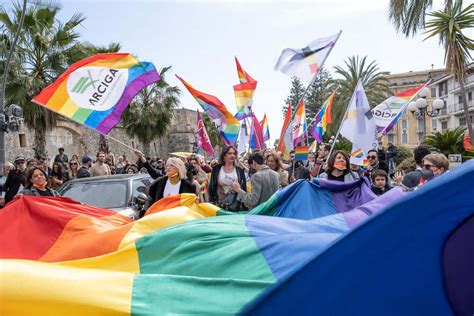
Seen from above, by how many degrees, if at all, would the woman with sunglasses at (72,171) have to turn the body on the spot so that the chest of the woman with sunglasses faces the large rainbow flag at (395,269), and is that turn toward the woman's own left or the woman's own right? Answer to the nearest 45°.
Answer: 0° — they already face it

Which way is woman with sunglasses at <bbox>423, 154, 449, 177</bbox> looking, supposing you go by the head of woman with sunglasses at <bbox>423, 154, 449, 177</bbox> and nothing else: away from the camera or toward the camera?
toward the camera

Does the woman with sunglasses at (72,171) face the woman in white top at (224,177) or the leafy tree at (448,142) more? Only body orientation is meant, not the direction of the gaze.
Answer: the woman in white top

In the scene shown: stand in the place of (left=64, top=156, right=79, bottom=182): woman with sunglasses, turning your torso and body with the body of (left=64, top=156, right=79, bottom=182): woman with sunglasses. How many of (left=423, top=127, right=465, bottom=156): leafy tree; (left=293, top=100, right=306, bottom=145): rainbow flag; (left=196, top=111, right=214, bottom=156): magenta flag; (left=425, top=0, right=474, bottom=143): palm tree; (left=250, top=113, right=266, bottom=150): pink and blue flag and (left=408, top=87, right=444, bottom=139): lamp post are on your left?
6

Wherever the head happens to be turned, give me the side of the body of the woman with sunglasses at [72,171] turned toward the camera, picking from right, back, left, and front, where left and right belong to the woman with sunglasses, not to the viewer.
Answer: front

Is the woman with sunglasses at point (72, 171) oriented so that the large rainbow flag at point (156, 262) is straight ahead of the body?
yes

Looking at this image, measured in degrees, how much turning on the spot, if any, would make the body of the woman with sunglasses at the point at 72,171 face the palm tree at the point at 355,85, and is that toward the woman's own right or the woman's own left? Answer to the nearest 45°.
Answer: approximately 135° to the woman's own left

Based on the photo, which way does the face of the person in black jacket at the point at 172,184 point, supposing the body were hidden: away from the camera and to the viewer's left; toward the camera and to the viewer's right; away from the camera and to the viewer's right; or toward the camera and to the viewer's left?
toward the camera and to the viewer's left

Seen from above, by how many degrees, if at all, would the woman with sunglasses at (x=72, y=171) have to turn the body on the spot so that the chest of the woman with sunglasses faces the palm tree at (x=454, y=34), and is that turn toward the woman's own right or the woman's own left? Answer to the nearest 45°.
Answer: approximately 90° to the woman's own left

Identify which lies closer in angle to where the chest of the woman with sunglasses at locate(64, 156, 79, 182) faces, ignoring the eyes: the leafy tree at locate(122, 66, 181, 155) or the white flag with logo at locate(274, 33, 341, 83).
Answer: the white flag with logo

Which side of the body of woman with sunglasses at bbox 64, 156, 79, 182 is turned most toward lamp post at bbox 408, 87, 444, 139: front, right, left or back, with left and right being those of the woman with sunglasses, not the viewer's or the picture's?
left

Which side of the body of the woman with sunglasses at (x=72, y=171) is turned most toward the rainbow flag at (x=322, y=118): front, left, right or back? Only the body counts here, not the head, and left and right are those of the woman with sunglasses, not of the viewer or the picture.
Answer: left
